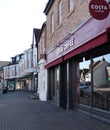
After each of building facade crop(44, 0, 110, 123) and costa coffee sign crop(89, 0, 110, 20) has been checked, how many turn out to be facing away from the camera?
0

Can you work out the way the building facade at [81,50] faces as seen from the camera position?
facing the viewer and to the left of the viewer

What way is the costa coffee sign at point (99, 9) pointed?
toward the camera
